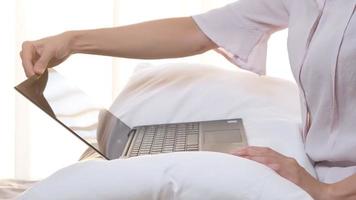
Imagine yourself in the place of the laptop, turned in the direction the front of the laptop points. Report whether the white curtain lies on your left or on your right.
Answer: on your left

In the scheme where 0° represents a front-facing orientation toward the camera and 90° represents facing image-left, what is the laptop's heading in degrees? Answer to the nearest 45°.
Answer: approximately 270°

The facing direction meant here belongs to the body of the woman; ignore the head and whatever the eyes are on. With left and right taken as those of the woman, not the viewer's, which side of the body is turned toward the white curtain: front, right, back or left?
right
